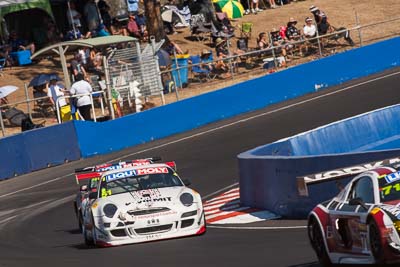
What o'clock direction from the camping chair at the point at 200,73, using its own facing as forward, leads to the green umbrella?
The green umbrella is roughly at 8 o'clock from the camping chair.

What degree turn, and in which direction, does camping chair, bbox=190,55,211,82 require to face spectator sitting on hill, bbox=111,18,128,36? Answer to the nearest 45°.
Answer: approximately 180°

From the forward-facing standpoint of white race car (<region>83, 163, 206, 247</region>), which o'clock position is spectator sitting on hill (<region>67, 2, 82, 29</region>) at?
The spectator sitting on hill is roughly at 6 o'clock from the white race car.

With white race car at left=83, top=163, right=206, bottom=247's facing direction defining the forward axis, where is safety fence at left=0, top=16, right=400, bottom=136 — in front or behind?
behind

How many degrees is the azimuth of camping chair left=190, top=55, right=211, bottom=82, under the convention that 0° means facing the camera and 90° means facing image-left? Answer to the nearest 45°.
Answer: approximately 315°
